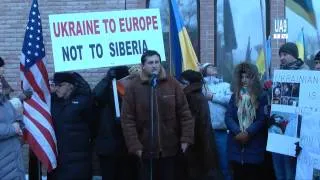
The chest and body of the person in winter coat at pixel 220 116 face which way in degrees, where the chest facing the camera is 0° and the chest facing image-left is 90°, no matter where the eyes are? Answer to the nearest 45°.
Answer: approximately 45°

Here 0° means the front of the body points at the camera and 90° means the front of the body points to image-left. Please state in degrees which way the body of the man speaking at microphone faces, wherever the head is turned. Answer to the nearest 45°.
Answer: approximately 0°
